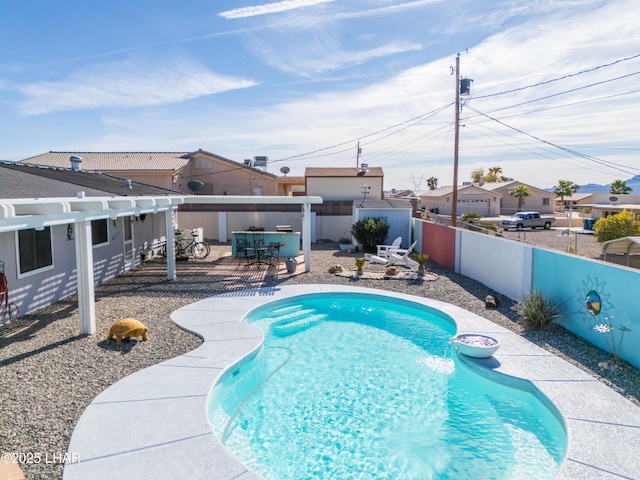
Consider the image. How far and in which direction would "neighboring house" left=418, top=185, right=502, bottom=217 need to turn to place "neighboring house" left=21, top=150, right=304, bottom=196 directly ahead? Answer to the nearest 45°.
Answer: approximately 45° to its right

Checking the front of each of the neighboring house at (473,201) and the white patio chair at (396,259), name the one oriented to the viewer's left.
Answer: the white patio chair

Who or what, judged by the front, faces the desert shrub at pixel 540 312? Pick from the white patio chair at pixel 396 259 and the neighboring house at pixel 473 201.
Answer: the neighboring house

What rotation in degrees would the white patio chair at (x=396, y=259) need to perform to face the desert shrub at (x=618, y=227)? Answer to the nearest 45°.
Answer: approximately 135° to its right

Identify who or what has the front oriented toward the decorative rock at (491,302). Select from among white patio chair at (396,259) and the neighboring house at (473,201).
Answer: the neighboring house
